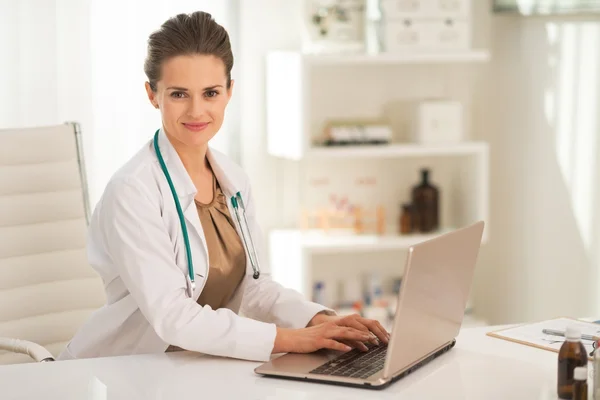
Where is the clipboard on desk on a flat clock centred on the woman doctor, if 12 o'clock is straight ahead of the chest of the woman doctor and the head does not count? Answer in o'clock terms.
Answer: The clipboard on desk is roughly at 11 o'clock from the woman doctor.

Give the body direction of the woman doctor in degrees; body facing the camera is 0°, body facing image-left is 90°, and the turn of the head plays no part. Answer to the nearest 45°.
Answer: approximately 315°

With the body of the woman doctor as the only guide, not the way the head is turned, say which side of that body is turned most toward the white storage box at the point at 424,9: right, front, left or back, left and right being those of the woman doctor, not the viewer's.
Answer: left

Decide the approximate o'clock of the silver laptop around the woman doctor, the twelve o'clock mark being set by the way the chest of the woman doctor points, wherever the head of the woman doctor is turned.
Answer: The silver laptop is roughly at 12 o'clock from the woman doctor.

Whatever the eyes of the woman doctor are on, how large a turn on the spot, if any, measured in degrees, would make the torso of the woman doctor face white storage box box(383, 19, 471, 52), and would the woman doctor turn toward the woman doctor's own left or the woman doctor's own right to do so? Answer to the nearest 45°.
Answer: approximately 90° to the woman doctor's own left

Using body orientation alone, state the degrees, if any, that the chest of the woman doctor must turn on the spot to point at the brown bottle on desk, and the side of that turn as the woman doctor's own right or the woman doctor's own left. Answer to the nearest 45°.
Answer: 0° — they already face it

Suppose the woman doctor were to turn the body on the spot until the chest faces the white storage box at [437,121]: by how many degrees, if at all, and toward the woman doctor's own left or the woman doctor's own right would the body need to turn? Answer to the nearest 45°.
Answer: approximately 90° to the woman doctor's own left
